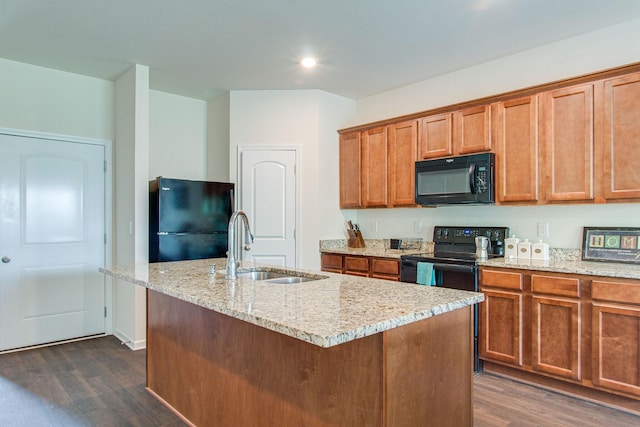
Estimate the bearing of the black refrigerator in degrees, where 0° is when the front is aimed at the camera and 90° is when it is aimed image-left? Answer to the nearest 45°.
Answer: approximately 315°

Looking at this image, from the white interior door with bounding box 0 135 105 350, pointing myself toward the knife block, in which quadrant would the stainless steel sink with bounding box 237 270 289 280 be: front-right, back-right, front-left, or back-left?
front-right

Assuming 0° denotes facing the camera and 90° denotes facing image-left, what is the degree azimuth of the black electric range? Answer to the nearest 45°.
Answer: approximately 45°

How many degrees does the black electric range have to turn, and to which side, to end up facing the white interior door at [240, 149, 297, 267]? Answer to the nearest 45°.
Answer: approximately 45° to its right

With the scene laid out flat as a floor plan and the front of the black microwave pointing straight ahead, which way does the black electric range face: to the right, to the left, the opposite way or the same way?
the same way

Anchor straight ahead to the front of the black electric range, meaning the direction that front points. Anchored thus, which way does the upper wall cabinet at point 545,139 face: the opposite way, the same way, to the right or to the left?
the same way

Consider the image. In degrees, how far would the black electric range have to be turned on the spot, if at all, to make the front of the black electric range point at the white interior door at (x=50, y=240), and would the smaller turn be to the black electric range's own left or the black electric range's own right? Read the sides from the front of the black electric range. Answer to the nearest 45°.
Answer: approximately 45° to the black electric range's own right

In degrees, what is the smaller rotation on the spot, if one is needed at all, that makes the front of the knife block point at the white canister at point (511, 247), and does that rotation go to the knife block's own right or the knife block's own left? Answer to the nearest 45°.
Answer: approximately 90° to the knife block's own left

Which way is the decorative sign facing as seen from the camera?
toward the camera

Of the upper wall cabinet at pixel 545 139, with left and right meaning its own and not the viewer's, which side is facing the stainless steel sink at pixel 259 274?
front

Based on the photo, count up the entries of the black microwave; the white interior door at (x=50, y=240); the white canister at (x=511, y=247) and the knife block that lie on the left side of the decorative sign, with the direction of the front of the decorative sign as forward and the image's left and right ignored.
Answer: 0

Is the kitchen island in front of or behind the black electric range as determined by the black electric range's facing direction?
in front

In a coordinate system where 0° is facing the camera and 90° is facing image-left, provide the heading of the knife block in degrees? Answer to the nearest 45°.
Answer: approximately 45°

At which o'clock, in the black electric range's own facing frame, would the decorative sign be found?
The decorative sign is roughly at 8 o'clock from the black electric range.

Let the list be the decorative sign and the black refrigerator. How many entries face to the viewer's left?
0

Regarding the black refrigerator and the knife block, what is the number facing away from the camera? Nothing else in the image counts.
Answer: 0
